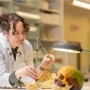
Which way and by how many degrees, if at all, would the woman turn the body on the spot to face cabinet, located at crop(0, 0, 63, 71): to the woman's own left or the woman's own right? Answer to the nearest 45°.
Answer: approximately 135° to the woman's own left

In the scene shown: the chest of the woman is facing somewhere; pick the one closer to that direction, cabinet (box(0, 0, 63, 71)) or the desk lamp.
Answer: the desk lamp

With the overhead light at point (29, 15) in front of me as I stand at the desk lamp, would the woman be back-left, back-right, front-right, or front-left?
front-left

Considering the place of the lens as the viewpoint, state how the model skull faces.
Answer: facing the viewer and to the left of the viewer

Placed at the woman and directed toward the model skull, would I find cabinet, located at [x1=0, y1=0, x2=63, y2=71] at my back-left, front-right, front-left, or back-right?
back-left

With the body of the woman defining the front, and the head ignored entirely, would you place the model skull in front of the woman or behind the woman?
in front

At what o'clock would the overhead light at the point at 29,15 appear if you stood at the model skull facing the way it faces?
The overhead light is roughly at 4 o'clock from the model skull.

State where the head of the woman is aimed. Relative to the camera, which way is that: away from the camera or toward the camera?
toward the camera

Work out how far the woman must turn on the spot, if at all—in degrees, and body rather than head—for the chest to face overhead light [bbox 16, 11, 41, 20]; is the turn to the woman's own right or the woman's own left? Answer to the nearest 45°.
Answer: approximately 135° to the woman's own left

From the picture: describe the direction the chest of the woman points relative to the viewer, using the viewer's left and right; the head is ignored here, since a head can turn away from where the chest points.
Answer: facing the viewer and to the right of the viewer

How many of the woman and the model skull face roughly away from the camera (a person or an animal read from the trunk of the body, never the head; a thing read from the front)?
0

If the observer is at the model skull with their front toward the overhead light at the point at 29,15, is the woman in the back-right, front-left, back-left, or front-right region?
front-left

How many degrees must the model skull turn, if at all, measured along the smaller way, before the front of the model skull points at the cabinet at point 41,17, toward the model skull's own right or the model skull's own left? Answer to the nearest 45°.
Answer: approximately 135° to the model skull's own right
